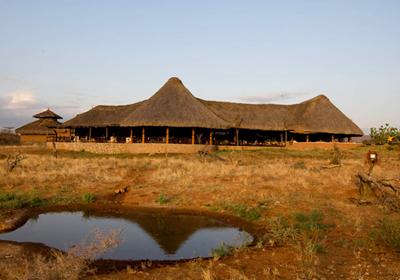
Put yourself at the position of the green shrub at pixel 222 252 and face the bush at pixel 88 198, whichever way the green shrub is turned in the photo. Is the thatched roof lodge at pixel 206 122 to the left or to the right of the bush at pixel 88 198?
right

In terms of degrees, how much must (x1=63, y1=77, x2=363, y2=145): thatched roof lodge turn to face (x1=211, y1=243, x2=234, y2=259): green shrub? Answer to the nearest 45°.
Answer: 0° — it already faces it

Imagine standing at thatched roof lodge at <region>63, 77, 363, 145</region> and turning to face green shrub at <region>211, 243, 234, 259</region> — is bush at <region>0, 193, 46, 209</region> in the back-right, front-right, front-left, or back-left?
front-right

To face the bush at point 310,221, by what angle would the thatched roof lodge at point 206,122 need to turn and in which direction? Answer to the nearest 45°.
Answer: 0° — it already faces it

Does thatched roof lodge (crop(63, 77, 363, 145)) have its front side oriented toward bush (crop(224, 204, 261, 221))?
yes

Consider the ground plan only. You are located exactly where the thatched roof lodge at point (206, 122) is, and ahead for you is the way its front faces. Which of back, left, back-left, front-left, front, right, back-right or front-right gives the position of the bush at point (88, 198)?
front

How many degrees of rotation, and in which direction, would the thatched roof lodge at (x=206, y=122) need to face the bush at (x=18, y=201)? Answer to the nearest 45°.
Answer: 0° — it already faces it
